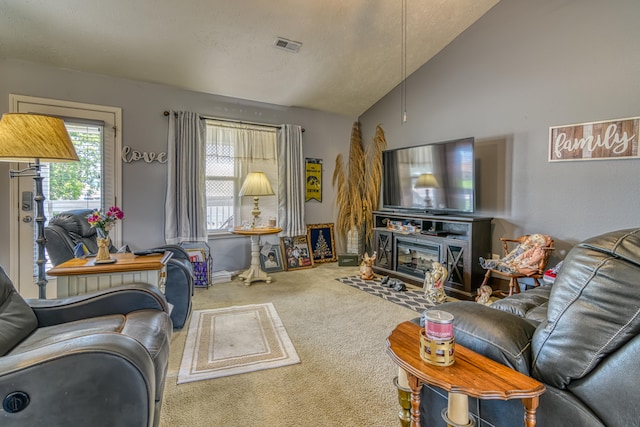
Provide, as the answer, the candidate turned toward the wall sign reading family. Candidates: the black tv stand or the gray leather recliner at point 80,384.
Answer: the gray leather recliner

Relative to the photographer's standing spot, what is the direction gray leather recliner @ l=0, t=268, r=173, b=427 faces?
facing to the right of the viewer

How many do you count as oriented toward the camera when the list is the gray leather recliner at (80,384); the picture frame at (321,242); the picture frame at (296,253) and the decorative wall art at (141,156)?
3

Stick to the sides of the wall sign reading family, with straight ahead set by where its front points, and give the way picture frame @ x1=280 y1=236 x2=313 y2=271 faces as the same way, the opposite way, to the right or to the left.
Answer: to the left

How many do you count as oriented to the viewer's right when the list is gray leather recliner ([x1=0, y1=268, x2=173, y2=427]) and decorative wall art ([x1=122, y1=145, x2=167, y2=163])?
1

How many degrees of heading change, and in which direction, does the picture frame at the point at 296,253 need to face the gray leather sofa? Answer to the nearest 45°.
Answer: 0° — it already faces it

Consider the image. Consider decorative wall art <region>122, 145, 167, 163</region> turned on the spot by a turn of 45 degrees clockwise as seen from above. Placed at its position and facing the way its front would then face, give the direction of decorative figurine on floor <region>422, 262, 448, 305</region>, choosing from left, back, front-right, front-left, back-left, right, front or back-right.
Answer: left

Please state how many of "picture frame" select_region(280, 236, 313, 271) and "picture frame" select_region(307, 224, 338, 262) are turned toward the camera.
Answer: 2

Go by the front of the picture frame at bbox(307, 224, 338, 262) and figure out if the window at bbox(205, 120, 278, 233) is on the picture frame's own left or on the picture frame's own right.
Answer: on the picture frame's own right

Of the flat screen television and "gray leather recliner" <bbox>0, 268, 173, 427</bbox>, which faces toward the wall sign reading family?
the gray leather recliner

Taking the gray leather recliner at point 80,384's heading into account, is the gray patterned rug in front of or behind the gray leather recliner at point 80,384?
in front

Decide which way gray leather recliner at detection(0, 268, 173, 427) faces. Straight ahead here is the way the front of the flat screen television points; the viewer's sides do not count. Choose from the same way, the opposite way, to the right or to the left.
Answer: the opposite way

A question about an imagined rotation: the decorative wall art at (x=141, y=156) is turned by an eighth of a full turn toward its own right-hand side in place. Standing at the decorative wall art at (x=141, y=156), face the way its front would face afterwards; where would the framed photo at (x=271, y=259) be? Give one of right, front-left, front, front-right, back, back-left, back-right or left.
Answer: back-left

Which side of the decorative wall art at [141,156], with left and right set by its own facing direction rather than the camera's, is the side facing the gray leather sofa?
front

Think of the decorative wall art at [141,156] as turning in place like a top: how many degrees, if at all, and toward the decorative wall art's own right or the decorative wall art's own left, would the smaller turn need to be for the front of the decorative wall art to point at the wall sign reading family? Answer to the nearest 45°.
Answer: approximately 45° to the decorative wall art's own left
